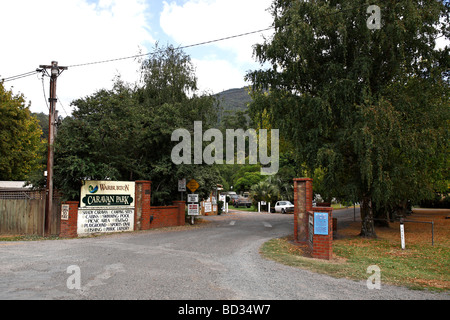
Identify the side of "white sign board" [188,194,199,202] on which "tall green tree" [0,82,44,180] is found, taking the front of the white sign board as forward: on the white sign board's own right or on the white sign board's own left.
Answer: on the white sign board's own right

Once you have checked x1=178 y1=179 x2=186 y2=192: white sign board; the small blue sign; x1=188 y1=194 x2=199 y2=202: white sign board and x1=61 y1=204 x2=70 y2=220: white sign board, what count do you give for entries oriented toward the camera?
4

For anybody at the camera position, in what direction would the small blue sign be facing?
facing the viewer

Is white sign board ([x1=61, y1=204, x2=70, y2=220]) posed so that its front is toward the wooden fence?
no

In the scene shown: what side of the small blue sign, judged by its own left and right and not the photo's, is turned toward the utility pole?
right

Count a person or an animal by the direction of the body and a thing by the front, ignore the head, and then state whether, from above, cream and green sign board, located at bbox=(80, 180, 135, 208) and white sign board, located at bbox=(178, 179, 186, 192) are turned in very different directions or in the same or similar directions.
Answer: same or similar directions

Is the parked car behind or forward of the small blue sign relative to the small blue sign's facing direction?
behind

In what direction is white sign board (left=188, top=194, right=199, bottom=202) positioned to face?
toward the camera

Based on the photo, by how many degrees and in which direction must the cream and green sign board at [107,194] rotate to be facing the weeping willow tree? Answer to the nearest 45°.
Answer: approximately 45° to its left

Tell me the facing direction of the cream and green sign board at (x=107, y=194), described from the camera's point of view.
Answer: facing the viewer

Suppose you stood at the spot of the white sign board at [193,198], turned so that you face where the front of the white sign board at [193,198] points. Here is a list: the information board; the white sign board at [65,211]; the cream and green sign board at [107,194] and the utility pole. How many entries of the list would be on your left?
0

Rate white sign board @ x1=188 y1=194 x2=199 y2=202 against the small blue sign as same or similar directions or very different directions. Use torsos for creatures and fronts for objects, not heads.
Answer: same or similar directions

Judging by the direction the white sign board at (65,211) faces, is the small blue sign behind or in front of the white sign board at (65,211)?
in front

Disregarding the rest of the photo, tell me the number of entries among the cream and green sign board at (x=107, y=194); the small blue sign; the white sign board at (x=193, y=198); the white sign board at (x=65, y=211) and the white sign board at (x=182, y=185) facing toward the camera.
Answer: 5

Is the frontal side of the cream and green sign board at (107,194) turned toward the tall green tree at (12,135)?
no
